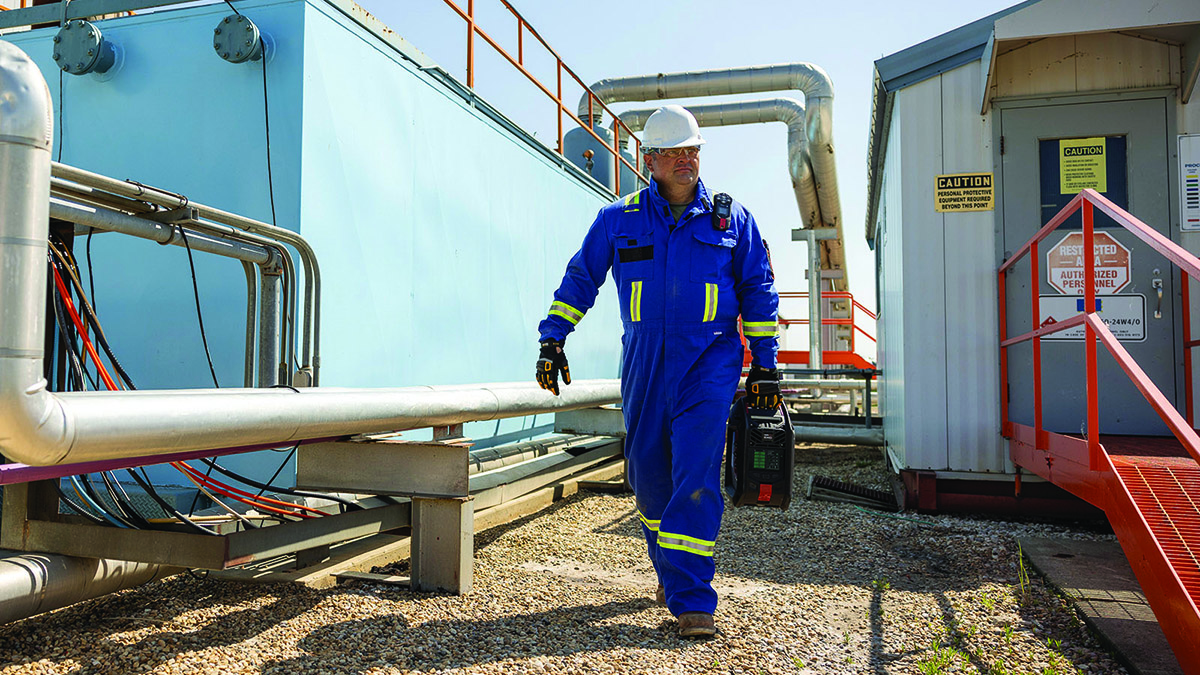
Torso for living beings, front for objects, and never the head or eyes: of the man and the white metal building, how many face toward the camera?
2

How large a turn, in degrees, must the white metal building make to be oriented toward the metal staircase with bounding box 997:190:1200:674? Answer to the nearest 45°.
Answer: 0° — it already faces it

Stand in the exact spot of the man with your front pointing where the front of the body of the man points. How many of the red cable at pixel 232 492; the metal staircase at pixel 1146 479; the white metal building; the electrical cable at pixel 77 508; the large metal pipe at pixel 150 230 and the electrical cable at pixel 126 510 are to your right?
4

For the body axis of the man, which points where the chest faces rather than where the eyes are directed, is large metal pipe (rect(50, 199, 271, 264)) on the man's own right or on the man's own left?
on the man's own right

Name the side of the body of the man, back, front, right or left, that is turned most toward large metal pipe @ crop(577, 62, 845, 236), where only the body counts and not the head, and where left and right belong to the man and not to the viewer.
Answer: back

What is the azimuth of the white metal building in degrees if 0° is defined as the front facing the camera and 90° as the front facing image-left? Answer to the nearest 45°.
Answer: approximately 0°

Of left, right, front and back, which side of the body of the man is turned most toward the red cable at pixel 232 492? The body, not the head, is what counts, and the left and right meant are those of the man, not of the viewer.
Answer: right

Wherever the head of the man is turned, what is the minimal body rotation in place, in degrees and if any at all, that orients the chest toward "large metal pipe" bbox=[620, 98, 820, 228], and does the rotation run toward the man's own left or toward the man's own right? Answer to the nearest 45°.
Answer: approximately 180°

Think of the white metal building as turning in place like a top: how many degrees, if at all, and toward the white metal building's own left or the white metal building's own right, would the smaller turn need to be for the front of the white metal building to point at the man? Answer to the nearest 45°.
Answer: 0° — it already faces them
